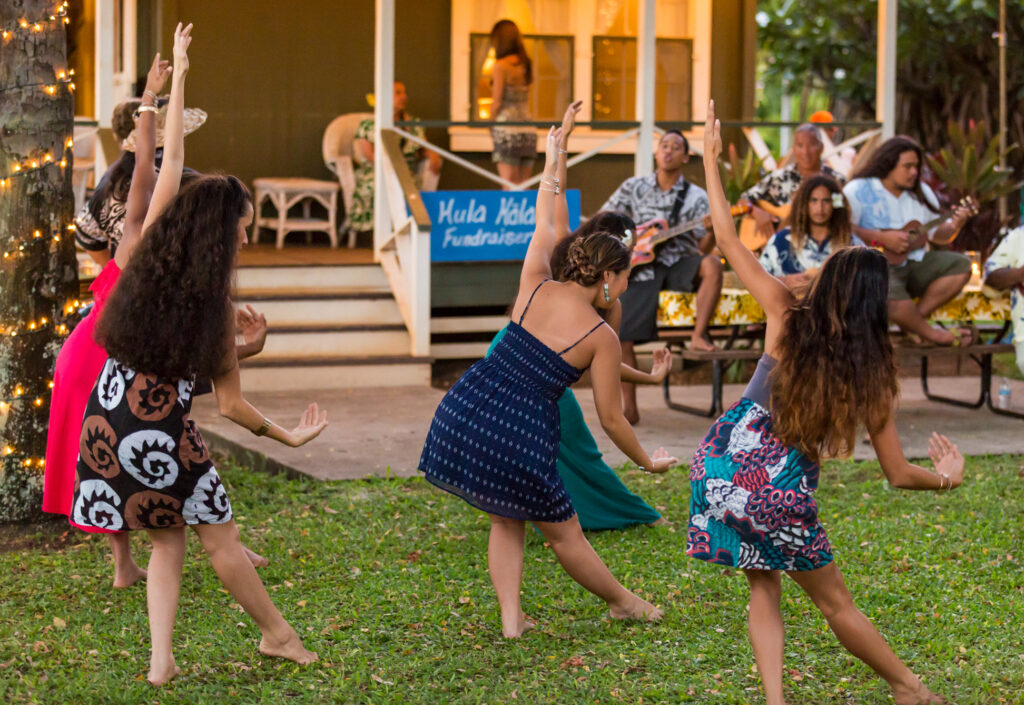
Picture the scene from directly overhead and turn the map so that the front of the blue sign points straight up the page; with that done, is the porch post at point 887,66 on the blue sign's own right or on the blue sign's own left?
on the blue sign's own left

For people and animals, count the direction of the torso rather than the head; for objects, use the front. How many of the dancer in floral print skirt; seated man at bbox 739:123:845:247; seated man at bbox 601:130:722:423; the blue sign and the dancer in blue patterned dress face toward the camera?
3

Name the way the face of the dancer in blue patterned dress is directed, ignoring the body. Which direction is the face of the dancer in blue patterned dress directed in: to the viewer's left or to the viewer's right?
to the viewer's right

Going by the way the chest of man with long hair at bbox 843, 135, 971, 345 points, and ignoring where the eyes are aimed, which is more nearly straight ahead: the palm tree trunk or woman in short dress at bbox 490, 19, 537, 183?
the palm tree trunk

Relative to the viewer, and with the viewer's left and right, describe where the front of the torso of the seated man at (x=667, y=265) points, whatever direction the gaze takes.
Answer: facing the viewer

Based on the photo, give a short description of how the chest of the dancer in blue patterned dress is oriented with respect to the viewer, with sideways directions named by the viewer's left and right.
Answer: facing away from the viewer and to the right of the viewer

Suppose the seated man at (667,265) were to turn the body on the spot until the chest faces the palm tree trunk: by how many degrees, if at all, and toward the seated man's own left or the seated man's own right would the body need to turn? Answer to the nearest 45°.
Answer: approximately 45° to the seated man's own right

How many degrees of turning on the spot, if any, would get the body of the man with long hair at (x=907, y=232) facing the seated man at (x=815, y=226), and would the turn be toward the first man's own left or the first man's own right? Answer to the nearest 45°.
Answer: approximately 90° to the first man's own right

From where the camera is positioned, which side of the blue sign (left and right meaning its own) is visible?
front

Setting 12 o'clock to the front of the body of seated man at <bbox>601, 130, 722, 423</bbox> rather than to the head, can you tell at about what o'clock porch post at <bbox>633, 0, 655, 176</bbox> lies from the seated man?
The porch post is roughly at 6 o'clock from the seated man.

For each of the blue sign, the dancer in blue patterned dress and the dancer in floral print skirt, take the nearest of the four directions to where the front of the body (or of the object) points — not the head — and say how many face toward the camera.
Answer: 1

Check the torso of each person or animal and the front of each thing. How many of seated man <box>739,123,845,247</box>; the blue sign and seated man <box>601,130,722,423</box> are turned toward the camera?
3

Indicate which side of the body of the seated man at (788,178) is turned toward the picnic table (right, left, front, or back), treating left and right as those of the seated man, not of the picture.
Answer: front
